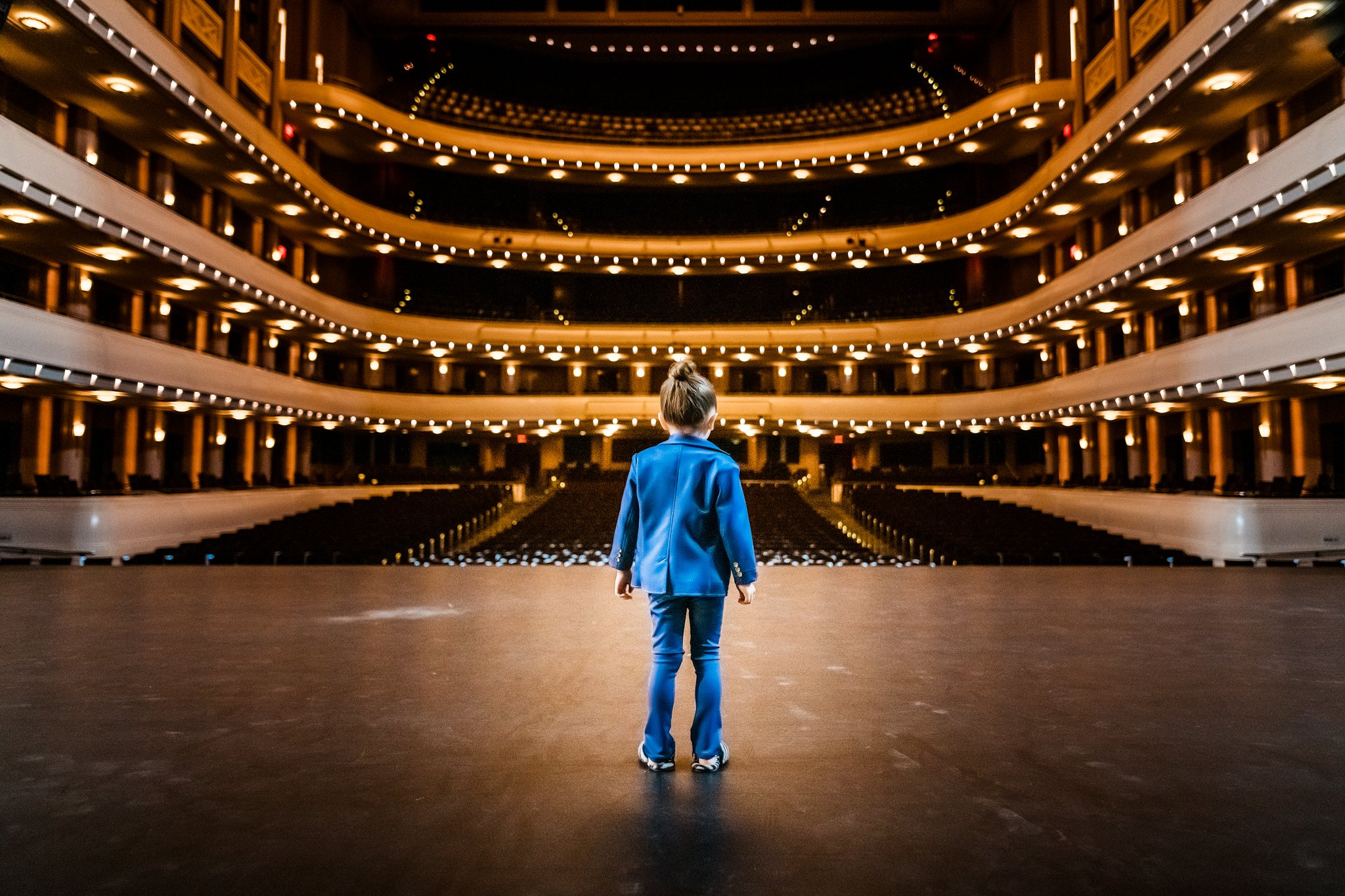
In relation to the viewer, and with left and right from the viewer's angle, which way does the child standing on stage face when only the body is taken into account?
facing away from the viewer
